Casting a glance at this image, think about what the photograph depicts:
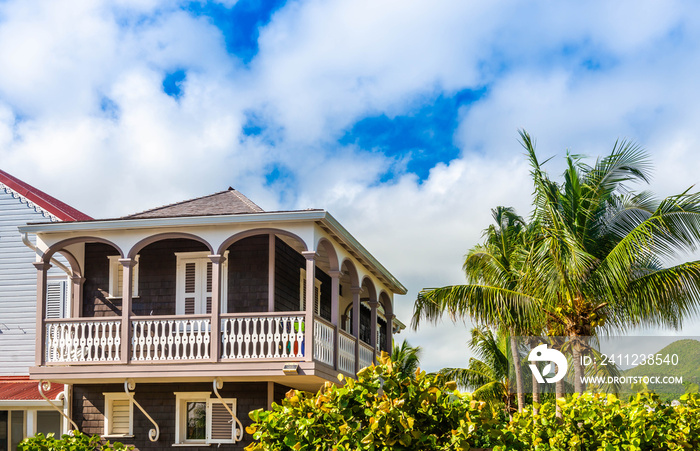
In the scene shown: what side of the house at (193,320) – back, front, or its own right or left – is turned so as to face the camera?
front

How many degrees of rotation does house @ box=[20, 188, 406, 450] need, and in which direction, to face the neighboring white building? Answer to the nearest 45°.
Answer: approximately 135° to its right

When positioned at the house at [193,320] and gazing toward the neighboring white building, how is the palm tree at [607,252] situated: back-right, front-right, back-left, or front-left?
back-right

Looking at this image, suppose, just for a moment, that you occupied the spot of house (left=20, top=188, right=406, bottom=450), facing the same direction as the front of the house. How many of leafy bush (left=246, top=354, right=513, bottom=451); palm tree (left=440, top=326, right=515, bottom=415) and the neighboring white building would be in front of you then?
1

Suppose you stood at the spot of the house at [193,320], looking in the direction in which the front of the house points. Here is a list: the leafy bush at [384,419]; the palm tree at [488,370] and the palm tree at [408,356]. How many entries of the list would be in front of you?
1

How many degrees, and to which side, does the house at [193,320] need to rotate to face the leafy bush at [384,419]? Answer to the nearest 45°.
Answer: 0° — it already faces it

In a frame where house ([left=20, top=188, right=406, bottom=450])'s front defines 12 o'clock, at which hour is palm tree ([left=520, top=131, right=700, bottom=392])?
The palm tree is roughly at 9 o'clock from the house.

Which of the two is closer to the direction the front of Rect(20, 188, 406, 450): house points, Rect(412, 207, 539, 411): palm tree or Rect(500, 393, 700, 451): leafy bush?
the leafy bush

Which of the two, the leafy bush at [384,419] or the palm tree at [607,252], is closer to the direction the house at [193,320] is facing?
the leafy bush

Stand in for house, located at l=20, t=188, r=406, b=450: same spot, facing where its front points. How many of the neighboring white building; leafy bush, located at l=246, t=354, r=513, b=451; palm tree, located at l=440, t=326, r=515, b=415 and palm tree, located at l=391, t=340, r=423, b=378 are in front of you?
1

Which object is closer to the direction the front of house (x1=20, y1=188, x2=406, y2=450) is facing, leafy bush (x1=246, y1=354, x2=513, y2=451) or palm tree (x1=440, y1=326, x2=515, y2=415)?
the leafy bush
